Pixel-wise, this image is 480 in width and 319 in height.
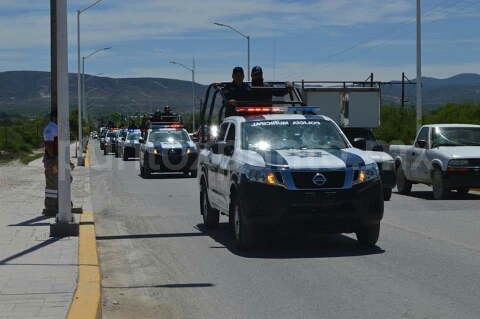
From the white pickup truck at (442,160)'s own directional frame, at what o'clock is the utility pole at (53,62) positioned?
The utility pole is roughly at 3 o'clock from the white pickup truck.

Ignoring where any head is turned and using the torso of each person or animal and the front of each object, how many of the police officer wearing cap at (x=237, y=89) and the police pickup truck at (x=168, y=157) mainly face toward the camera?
2

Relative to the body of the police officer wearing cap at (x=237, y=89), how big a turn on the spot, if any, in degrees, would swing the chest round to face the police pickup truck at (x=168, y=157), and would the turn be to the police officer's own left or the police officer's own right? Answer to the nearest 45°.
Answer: approximately 180°

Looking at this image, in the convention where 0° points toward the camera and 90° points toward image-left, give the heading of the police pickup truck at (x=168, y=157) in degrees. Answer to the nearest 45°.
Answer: approximately 0°

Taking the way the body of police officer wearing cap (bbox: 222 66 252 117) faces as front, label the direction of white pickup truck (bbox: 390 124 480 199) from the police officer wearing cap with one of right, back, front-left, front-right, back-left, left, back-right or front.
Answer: back-left

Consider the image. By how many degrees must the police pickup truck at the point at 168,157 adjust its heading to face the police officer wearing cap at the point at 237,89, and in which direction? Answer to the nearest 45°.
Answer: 0° — it already faces them

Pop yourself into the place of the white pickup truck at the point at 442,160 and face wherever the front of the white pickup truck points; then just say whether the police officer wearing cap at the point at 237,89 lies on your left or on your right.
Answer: on your right
